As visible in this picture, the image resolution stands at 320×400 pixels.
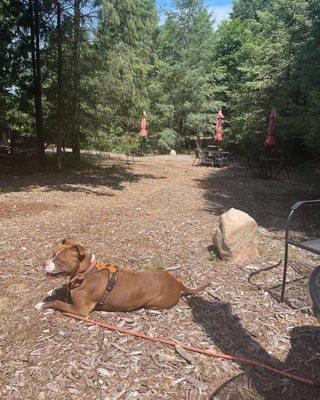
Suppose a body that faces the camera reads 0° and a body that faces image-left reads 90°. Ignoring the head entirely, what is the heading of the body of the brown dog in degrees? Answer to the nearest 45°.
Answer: approximately 90°

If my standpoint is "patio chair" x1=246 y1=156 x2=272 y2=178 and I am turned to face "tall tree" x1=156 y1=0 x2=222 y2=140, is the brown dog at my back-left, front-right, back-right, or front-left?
back-left

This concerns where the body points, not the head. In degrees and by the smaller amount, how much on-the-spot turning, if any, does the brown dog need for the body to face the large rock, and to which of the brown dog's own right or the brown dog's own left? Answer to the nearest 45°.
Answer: approximately 135° to the brown dog's own right

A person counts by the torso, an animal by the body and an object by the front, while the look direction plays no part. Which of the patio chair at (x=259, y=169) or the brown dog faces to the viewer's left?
the brown dog

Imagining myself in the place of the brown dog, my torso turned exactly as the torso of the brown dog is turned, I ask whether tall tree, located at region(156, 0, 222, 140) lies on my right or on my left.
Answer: on my right
